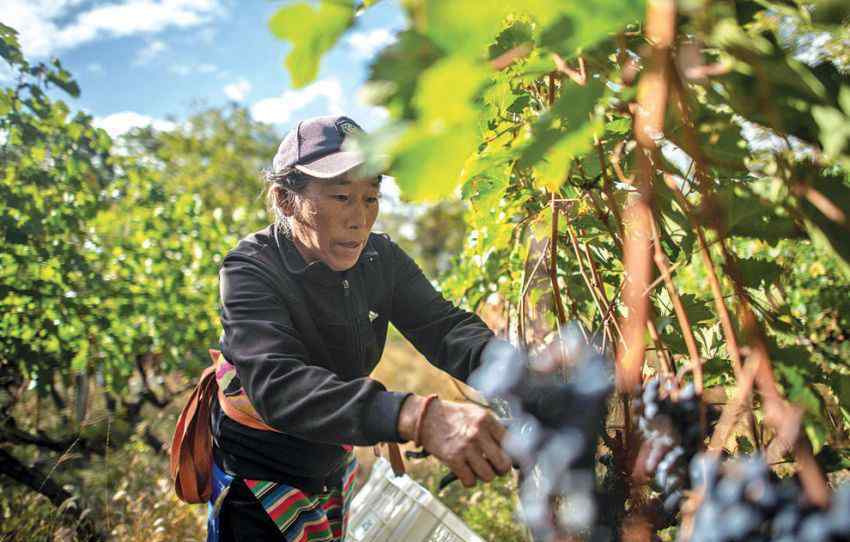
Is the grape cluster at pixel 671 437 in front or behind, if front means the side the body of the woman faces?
in front

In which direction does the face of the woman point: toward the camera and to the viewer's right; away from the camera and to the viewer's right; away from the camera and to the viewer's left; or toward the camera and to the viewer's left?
toward the camera and to the viewer's right

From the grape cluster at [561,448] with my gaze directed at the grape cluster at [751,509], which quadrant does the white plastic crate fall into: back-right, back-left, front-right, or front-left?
back-left

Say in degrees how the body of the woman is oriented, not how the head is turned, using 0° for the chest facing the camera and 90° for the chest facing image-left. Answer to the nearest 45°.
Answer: approximately 315°
